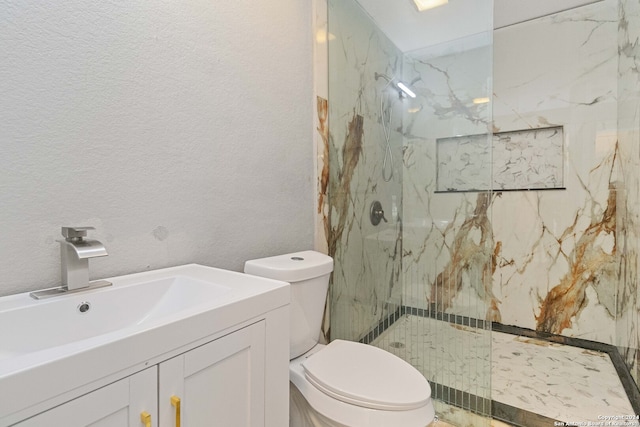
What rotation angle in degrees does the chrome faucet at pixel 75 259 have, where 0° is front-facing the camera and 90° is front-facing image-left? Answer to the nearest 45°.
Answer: approximately 315°

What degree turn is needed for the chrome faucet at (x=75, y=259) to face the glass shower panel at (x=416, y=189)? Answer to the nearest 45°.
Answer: approximately 45° to its left

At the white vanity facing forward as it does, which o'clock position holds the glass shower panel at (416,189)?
The glass shower panel is roughly at 10 o'clock from the white vanity.
